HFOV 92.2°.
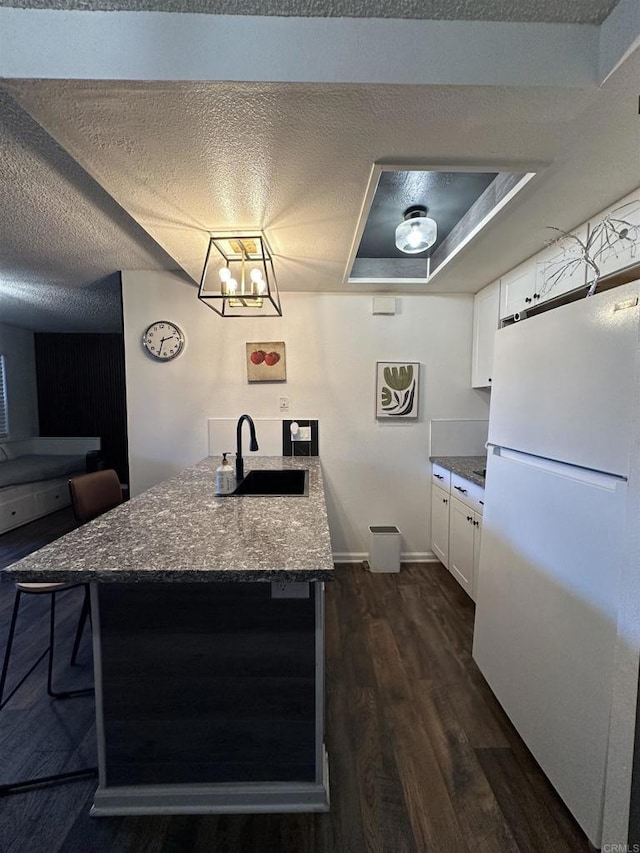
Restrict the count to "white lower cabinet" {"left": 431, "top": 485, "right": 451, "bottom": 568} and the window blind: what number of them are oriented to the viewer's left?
1

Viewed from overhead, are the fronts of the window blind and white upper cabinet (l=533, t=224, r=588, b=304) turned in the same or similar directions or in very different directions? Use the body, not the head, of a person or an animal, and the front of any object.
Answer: very different directions

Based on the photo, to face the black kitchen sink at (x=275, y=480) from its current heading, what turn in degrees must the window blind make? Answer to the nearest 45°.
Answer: approximately 45° to its right

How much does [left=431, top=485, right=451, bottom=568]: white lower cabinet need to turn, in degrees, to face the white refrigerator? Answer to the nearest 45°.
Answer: approximately 90° to its left

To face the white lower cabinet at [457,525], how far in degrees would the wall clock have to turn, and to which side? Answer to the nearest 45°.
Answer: approximately 45° to its left

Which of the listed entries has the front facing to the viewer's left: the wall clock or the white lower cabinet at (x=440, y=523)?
the white lower cabinet

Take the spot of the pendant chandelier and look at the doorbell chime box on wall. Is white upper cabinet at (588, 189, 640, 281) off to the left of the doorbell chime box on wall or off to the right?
right

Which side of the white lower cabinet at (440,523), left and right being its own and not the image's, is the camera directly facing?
left

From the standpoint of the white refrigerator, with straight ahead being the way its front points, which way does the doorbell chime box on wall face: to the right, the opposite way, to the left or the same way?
to the left

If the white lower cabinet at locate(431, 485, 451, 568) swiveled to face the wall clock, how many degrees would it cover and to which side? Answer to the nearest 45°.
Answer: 0° — it already faces it

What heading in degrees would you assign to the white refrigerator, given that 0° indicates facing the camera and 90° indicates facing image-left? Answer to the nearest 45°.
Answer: approximately 45°
